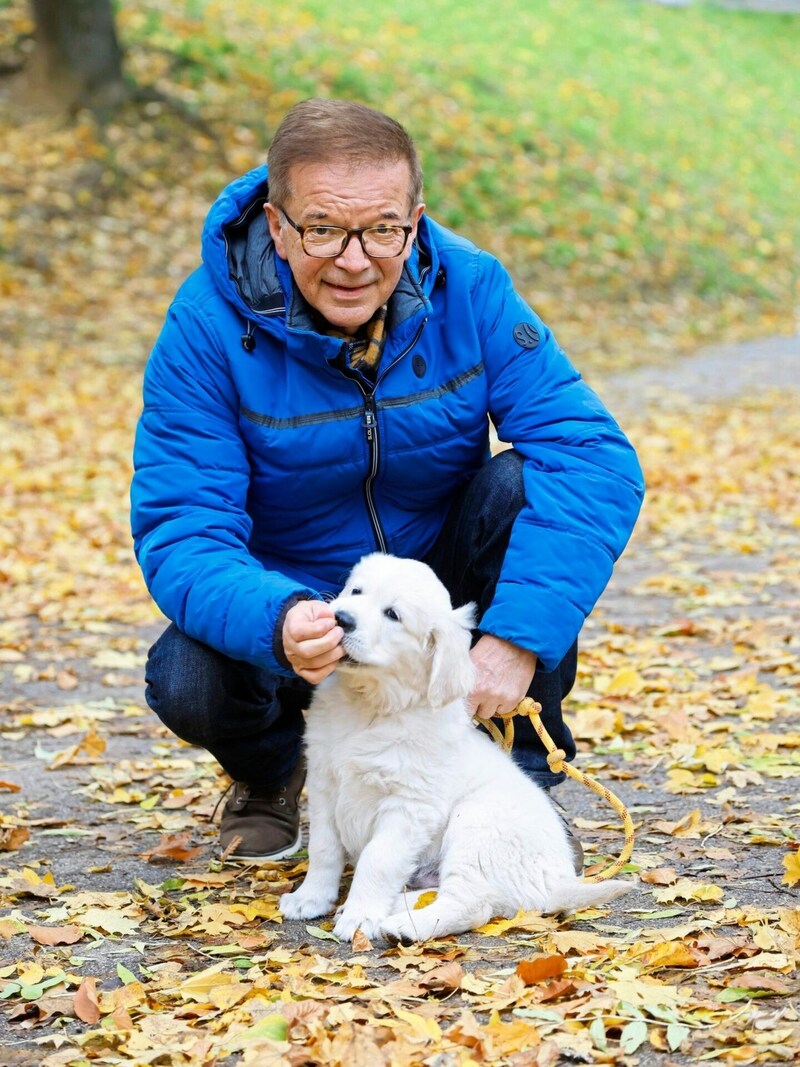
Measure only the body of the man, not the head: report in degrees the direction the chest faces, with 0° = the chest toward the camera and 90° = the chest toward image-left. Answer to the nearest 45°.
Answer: approximately 0°

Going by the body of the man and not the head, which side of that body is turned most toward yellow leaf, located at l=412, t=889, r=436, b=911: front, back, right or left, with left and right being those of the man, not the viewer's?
front

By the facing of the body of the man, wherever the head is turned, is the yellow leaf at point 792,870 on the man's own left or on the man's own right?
on the man's own left

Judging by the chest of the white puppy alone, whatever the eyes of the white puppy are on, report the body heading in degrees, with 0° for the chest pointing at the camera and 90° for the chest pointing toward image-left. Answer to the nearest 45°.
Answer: approximately 45°

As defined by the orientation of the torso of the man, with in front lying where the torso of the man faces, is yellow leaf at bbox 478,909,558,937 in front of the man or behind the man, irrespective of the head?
in front

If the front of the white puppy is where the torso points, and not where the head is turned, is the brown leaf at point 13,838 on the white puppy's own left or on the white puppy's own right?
on the white puppy's own right

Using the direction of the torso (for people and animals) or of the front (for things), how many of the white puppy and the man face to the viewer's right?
0
